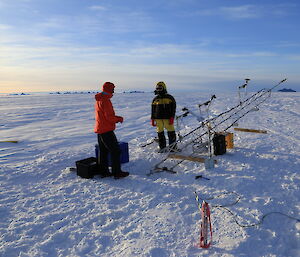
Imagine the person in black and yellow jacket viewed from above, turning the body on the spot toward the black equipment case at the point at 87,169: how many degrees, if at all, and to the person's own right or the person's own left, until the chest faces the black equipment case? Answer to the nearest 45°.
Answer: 0° — they already face it

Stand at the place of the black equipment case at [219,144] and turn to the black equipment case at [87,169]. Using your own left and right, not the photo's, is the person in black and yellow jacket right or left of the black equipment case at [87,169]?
right

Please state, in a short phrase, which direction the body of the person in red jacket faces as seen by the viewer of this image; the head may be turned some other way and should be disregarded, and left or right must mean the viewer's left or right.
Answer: facing to the right of the viewer

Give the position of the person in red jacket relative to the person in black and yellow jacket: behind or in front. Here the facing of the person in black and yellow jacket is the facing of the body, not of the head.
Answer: in front

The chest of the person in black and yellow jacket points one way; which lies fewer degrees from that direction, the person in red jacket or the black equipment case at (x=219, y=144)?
the person in red jacket

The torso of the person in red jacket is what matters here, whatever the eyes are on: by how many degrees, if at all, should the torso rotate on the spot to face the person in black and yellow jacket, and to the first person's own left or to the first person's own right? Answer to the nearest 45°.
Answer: approximately 45° to the first person's own left

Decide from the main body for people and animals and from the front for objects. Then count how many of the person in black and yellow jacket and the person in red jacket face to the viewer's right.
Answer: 1

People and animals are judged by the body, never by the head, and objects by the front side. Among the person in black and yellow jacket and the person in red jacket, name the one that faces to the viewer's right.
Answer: the person in red jacket
